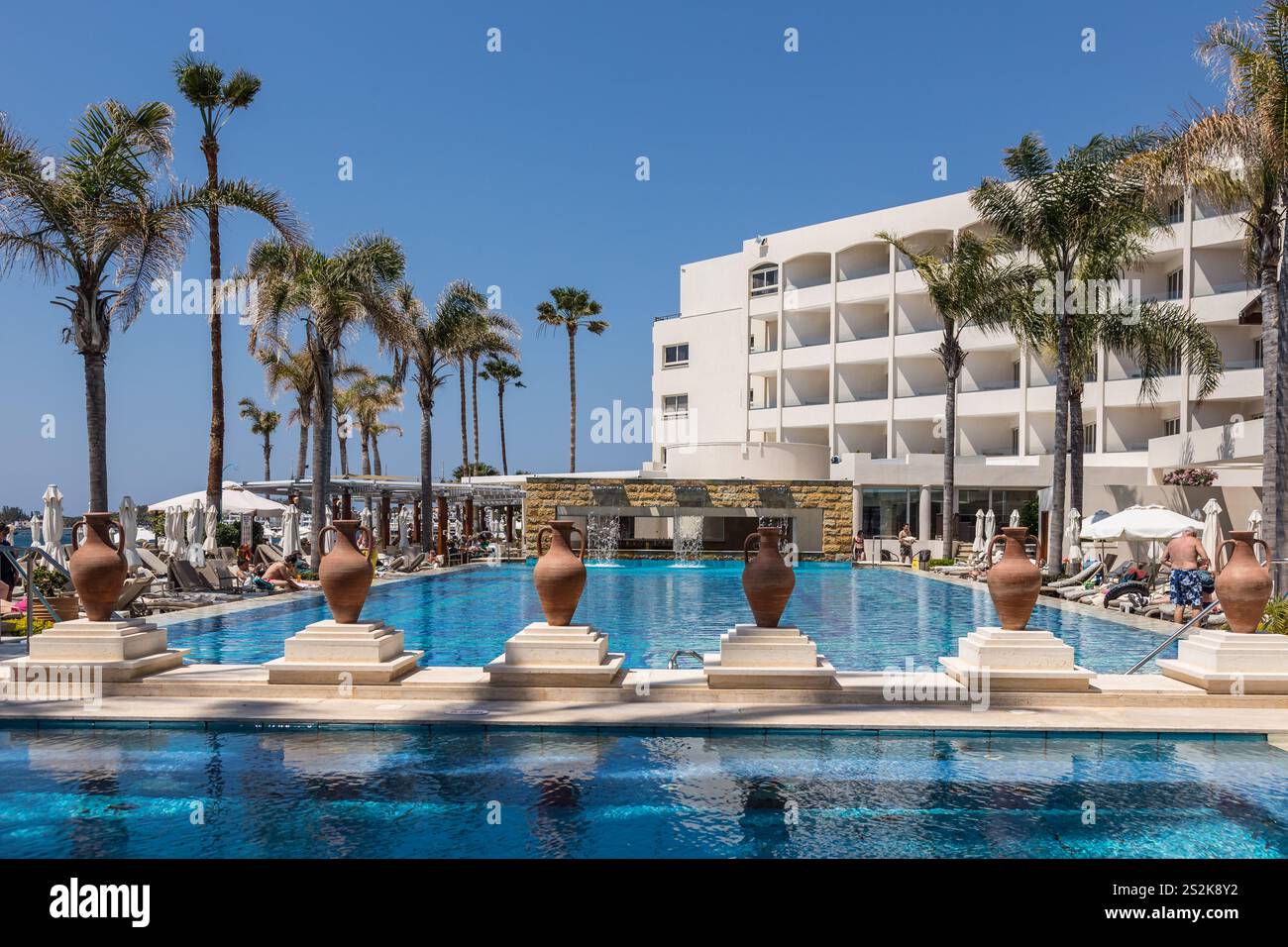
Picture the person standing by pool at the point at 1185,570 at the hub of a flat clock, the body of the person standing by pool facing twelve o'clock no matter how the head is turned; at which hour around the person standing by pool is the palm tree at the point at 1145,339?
The palm tree is roughly at 12 o'clock from the person standing by pool.

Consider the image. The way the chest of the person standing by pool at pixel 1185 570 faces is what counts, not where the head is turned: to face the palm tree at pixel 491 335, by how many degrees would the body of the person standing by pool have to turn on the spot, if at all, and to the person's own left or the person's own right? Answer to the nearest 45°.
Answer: approximately 45° to the person's own left

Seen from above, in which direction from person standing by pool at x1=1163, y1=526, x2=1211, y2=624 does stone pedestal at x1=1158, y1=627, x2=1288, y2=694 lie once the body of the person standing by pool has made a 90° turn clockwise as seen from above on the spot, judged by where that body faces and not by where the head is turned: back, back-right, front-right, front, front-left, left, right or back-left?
right

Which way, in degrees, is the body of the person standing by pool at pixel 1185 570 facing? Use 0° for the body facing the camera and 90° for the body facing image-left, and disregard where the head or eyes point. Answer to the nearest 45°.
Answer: approximately 180°

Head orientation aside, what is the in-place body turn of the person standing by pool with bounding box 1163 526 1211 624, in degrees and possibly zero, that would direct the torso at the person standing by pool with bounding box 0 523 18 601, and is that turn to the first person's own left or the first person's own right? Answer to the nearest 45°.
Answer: approximately 135° to the first person's own left

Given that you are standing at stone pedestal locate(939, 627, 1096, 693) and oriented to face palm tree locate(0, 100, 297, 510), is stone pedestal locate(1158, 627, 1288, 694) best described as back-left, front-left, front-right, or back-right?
back-right

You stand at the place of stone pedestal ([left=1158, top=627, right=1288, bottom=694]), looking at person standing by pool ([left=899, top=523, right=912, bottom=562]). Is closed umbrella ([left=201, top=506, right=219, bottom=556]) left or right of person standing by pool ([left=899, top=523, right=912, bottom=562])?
left

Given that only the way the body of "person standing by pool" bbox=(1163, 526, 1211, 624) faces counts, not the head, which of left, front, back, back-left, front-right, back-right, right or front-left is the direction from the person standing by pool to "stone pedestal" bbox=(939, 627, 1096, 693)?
back

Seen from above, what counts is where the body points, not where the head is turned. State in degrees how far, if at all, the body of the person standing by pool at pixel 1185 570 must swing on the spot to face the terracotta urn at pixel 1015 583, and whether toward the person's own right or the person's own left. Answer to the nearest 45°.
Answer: approximately 180°

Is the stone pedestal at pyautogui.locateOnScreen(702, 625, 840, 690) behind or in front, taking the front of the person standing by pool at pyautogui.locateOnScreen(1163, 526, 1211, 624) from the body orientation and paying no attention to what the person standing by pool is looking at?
behind
